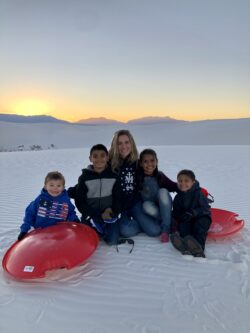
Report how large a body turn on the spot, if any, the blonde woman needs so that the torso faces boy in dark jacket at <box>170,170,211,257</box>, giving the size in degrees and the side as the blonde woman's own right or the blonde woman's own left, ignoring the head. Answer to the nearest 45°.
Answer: approximately 90° to the blonde woman's own left

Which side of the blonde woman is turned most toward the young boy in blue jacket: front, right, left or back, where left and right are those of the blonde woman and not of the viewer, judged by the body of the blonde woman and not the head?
right

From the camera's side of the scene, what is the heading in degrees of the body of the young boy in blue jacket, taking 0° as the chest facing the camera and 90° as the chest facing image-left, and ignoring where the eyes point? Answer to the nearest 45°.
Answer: approximately 0°

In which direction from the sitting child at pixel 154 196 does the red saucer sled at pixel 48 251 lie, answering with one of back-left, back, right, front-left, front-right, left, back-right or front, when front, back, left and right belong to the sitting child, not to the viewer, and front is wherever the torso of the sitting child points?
front-right

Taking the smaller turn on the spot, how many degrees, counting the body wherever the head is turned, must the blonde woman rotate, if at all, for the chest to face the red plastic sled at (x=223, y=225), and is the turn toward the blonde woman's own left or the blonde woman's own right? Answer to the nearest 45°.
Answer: approximately 90° to the blonde woman's own left

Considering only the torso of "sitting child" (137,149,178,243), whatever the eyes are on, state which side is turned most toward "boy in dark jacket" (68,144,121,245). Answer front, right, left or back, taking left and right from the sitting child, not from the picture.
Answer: right
